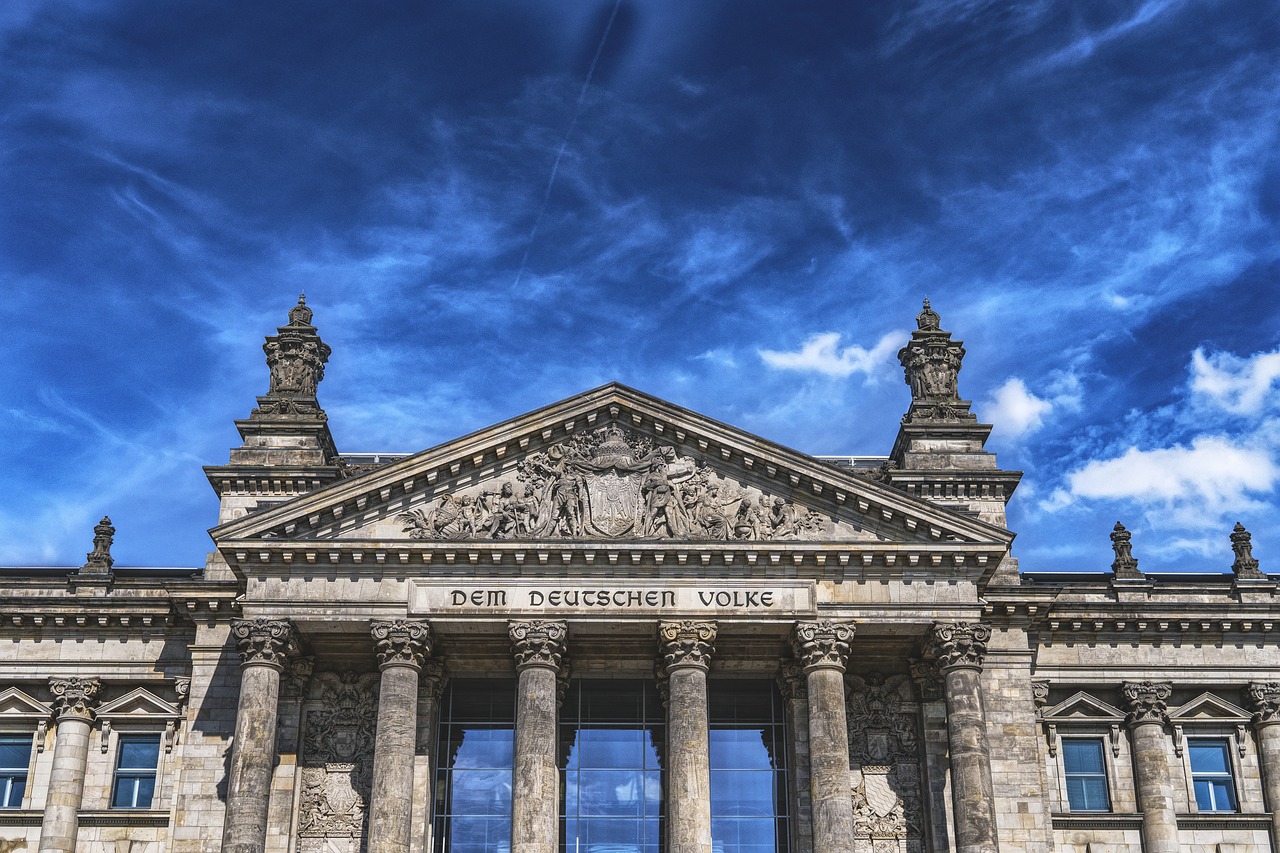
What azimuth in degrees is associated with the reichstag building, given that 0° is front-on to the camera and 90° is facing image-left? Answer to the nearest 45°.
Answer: approximately 0°
